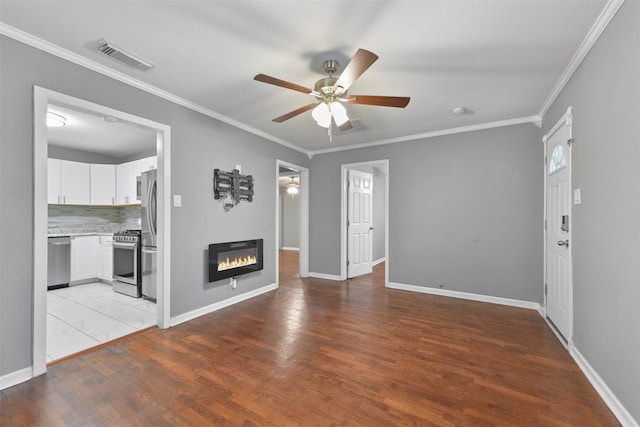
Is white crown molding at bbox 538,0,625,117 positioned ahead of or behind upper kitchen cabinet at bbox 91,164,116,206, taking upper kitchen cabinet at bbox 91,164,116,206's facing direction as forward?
ahead

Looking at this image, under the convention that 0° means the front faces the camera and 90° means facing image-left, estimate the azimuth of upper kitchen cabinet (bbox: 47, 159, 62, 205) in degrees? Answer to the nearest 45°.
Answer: approximately 0°

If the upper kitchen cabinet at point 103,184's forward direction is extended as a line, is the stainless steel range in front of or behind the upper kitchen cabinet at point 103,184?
in front

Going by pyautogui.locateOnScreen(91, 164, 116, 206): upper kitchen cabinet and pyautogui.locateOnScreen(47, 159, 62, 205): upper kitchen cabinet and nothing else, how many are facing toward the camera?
2

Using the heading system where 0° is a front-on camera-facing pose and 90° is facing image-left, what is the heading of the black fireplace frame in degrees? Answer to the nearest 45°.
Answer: approximately 315°

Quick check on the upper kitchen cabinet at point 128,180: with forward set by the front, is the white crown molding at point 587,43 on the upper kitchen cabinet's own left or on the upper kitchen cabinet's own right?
on the upper kitchen cabinet's own left

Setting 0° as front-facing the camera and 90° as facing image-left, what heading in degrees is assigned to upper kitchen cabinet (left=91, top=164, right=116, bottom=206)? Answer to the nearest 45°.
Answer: approximately 0°
